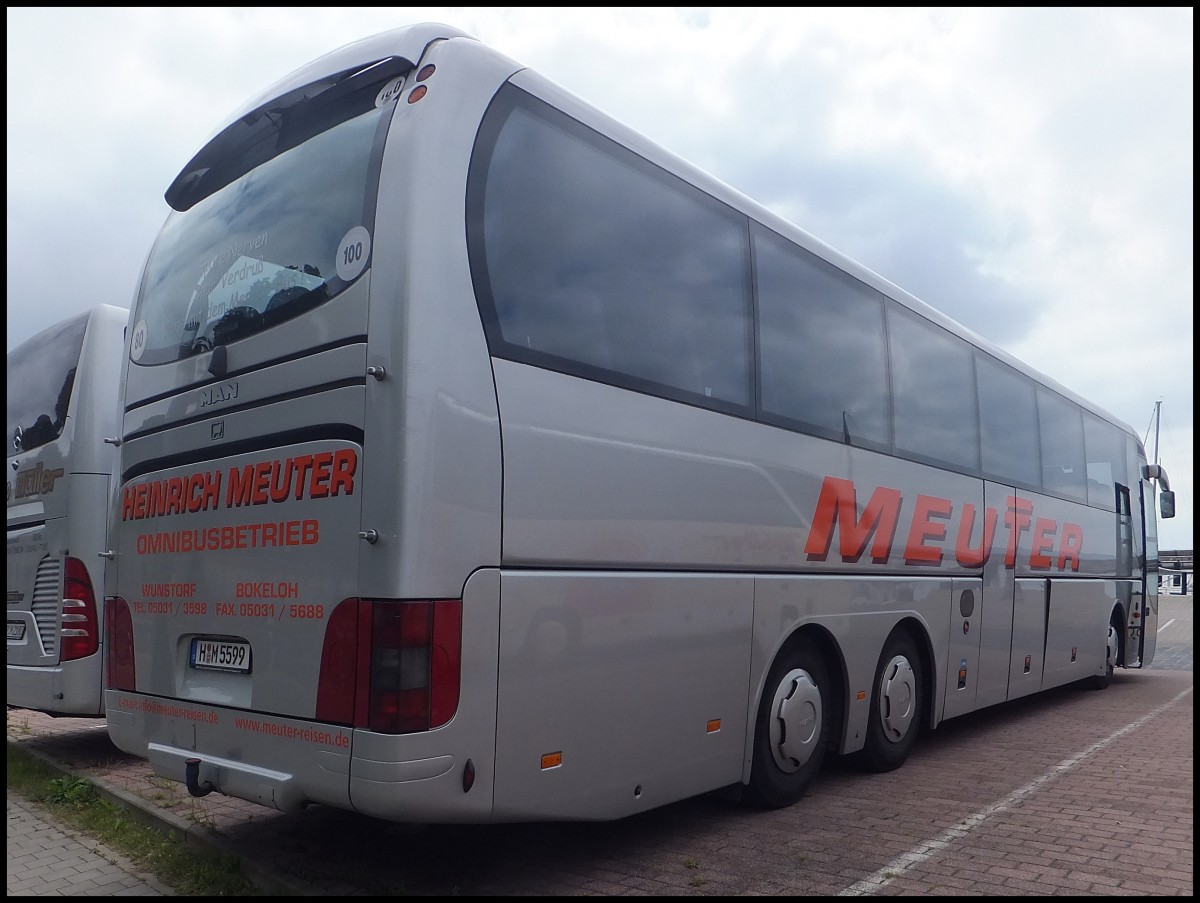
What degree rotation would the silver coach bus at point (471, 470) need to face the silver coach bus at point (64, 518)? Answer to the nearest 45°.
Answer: approximately 90° to its left

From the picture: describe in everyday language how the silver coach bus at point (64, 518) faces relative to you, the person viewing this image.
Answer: facing away from the viewer and to the right of the viewer

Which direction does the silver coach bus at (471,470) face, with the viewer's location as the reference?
facing away from the viewer and to the right of the viewer

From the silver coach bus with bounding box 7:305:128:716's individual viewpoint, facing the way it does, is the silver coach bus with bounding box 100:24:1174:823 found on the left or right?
on its right
